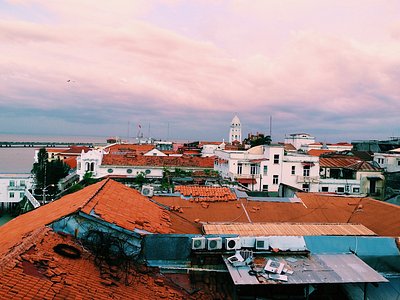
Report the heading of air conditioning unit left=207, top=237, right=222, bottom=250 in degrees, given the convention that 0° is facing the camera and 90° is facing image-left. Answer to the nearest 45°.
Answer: approximately 0°

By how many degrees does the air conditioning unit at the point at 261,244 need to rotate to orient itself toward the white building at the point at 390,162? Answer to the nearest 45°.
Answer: approximately 135° to its left

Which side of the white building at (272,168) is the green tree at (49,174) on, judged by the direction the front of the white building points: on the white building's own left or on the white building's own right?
on the white building's own right

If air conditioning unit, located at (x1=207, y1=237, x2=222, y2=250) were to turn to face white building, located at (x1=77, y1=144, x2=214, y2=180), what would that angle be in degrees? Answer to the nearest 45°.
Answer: approximately 180°

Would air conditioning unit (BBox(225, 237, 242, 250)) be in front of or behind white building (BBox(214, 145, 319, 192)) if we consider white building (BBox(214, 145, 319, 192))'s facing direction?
in front

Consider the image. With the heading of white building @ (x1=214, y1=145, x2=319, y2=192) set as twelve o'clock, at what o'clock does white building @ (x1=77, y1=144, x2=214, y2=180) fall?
white building @ (x1=77, y1=144, x2=214, y2=180) is roughly at 3 o'clock from white building @ (x1=214, y1=145, x2=319, y2=192).

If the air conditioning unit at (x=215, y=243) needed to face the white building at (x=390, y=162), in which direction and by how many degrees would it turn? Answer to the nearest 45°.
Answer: approximately 135° to its left

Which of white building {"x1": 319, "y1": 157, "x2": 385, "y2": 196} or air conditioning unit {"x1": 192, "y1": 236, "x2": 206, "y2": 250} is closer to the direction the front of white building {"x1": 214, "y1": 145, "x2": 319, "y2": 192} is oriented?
the air conditioning unit
